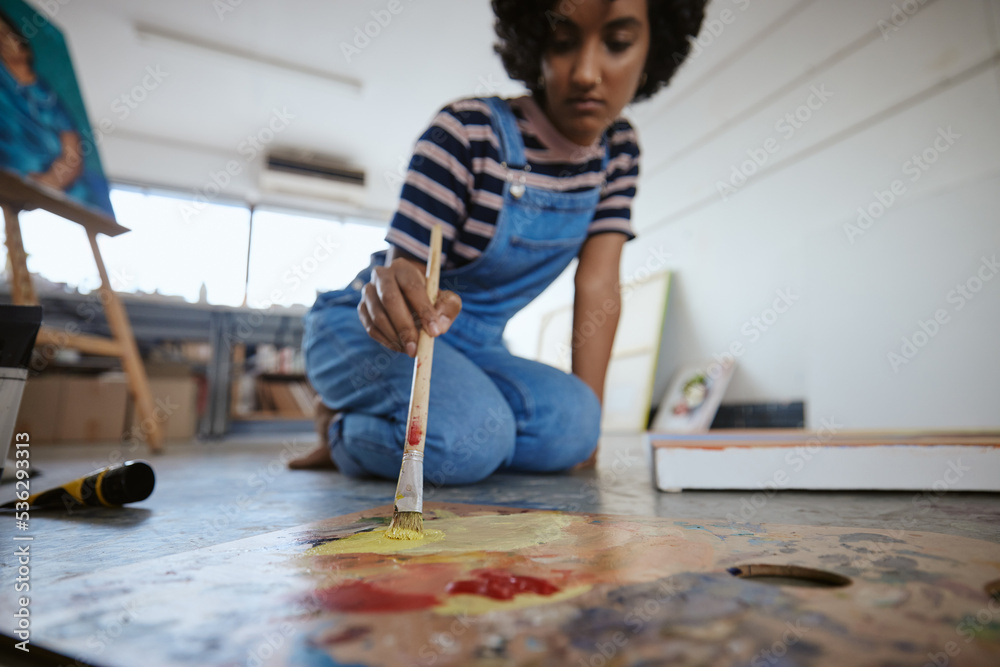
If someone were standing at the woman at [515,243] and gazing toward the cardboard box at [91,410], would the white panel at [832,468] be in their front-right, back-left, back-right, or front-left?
back-right

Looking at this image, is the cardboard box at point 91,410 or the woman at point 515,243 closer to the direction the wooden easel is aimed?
the woman

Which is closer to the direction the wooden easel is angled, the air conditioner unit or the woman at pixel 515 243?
the woman

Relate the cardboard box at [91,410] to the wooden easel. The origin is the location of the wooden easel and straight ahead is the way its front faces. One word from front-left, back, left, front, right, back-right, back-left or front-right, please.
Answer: back-left

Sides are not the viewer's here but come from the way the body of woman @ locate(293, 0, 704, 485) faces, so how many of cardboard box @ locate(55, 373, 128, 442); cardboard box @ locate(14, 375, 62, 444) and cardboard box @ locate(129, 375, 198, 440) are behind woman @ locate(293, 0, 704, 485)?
3

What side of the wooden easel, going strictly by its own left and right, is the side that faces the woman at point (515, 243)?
front

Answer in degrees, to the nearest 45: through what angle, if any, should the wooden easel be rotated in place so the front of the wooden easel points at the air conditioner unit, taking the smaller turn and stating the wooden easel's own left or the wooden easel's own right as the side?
approximately 90° to the wooden easel's own left

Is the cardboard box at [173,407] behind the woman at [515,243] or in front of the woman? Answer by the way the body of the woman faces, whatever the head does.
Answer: behind

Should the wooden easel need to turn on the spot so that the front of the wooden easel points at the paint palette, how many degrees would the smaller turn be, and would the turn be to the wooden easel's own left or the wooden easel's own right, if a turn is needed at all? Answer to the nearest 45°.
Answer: approximately 45° to the wooden easel's own right

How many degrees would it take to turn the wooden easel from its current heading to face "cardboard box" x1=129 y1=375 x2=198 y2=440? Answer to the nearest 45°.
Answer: approximately 135° to its left

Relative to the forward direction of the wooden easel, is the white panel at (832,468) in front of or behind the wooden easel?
in front

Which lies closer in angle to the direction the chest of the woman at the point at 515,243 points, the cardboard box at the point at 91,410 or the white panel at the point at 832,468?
the white panel

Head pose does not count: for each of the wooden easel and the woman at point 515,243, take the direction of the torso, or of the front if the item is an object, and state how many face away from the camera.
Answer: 0

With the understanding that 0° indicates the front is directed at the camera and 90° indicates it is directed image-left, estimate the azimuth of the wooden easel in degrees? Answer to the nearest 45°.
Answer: approximately 315°

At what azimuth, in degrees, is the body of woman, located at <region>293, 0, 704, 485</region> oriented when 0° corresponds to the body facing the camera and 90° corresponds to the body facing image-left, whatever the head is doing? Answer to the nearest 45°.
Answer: approximately 315°

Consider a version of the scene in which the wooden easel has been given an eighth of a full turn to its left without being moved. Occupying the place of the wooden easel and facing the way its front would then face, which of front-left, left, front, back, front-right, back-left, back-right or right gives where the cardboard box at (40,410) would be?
left

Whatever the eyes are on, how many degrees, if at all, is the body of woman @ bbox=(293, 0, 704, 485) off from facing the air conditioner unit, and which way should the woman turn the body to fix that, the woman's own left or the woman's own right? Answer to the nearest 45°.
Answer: approximately 180°
